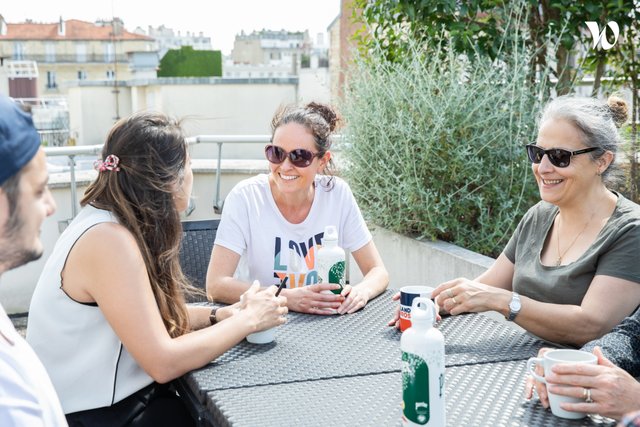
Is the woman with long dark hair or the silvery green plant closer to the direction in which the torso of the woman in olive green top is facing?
the woman with long dark hair

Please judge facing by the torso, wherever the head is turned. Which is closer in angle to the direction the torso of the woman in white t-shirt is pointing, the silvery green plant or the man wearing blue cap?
the man wearing blue cap

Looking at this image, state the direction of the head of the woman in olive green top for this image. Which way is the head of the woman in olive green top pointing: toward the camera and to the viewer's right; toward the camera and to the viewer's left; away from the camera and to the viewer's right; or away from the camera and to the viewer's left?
toward the camera and to the viewer's left

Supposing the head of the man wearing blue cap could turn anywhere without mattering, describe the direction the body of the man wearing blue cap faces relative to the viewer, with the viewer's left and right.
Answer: facing to the right of the viewer

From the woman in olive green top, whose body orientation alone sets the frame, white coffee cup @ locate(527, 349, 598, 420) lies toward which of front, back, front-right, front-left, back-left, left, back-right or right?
front-left

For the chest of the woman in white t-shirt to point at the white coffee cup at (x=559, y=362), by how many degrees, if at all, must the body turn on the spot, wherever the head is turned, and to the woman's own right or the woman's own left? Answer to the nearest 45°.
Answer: approximately 45° to the woman's own left

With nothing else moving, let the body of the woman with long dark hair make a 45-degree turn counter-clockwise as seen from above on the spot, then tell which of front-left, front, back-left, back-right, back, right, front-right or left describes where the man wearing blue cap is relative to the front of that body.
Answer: back

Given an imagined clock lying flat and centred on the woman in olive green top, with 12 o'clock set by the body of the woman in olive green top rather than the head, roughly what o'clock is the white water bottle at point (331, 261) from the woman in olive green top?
The white water bottle is roughly at 1 o'clock from the woman in olive green top.

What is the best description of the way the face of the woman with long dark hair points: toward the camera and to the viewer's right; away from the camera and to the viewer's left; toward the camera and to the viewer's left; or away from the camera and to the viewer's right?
away from the camera and to the viewer's right

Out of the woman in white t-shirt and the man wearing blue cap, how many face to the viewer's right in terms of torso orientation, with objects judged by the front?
1

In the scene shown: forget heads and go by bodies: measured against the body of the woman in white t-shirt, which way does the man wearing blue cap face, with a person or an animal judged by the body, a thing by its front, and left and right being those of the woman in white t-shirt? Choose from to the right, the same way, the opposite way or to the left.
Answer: to the left

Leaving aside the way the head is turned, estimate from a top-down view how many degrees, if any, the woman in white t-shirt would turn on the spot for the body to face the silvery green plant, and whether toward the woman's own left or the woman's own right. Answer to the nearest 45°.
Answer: approximately 135° to the woman's own left

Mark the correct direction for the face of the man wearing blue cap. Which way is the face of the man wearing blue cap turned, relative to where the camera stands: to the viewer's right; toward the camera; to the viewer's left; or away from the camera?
to the viewer's right

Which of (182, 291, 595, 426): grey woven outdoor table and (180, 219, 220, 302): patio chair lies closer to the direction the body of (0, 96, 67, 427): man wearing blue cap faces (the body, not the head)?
the grey woven outdoor table

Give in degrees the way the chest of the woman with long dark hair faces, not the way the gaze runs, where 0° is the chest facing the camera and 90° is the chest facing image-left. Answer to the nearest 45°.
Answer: approximately 225°

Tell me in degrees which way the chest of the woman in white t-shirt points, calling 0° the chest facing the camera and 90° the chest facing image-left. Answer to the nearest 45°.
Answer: approximately 0°

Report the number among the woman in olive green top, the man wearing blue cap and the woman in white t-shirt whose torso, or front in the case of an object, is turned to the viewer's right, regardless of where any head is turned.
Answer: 1

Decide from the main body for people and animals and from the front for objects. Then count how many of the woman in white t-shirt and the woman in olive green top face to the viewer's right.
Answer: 0

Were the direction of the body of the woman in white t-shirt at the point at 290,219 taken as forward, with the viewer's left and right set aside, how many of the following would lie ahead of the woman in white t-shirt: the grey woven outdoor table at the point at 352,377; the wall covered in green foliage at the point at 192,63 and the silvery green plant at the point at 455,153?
1
